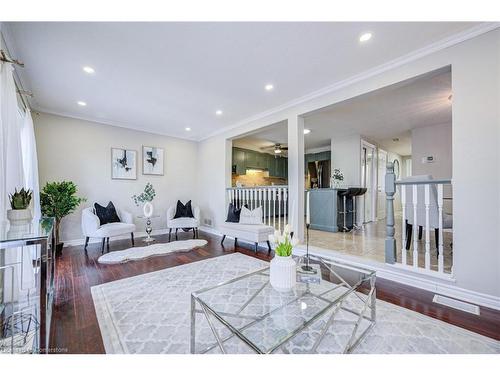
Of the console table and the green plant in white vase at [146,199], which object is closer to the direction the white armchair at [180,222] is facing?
the console table

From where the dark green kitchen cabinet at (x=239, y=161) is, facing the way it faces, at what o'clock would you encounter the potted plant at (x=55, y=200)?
The potted plant is roughly at 3 o'clock from the dark green kitchen cabinet.

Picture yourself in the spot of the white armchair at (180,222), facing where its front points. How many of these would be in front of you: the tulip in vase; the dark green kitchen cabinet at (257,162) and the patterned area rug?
2

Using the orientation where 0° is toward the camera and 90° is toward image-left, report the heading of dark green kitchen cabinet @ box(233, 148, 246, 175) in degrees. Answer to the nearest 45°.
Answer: approximately 315°

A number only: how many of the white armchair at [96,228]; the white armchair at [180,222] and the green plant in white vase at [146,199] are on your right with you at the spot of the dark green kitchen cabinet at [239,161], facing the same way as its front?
3

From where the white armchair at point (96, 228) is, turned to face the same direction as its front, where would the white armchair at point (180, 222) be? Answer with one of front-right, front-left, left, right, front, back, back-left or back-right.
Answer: front-left

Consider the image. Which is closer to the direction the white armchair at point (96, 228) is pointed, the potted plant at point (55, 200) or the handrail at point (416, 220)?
the handrail

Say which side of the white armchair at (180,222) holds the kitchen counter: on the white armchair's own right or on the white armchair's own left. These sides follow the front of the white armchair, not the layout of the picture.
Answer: on the white armchair's own left

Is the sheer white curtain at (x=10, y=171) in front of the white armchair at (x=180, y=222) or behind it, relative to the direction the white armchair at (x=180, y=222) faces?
in front

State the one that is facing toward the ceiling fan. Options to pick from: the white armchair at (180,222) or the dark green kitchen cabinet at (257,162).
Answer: the dark green kitchen cabinet

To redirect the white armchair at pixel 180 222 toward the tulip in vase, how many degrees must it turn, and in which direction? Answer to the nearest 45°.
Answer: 0° — it already faces it

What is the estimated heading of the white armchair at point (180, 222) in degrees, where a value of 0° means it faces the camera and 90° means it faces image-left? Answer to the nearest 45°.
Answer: approximately 0°

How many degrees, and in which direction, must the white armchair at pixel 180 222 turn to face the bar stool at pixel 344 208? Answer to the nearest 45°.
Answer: approximately 90° to its left

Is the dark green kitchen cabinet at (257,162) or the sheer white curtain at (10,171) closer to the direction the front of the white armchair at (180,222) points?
the sheer white curtain
